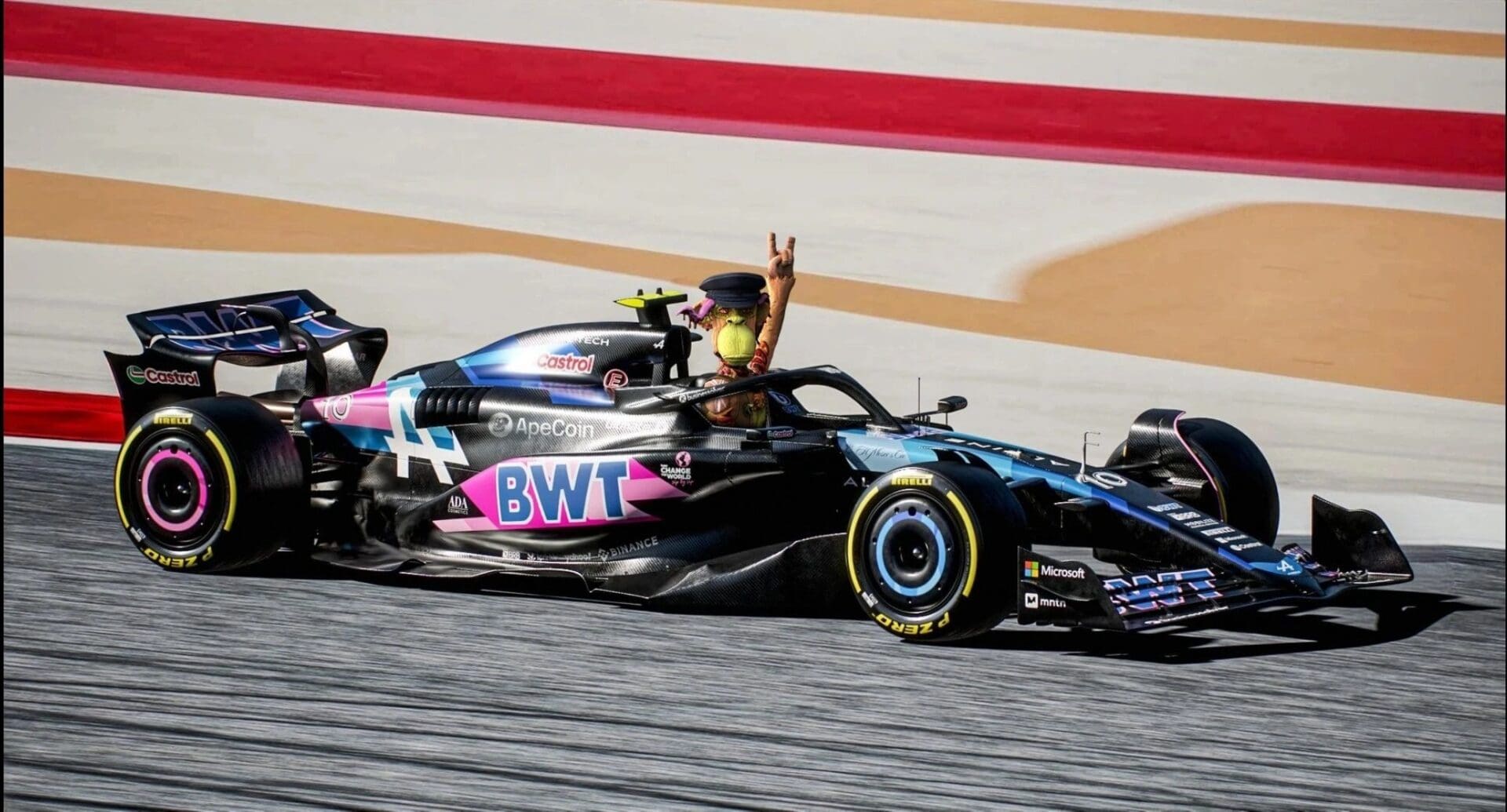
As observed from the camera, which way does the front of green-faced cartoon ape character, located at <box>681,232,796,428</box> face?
facing the viewer
